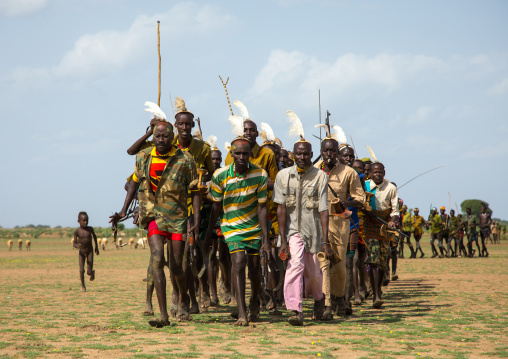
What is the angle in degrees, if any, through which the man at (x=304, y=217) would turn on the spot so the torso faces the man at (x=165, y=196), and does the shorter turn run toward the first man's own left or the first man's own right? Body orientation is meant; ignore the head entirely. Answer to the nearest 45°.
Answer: approximately 90° to the first man's own right

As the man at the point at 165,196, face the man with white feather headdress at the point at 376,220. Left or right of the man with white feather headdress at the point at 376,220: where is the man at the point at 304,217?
right

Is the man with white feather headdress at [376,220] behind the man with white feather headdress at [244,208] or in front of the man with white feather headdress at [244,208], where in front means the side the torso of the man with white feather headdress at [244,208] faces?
behind
